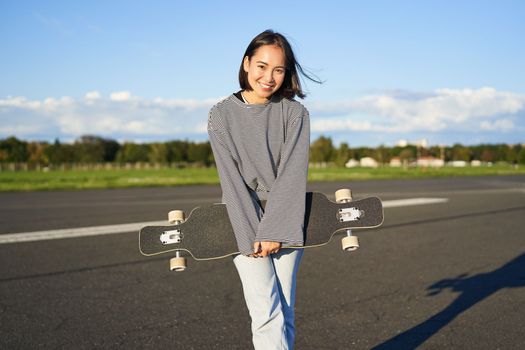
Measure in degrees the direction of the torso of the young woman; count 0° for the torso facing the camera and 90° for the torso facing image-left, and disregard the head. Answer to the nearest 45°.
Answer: approximately 0°
